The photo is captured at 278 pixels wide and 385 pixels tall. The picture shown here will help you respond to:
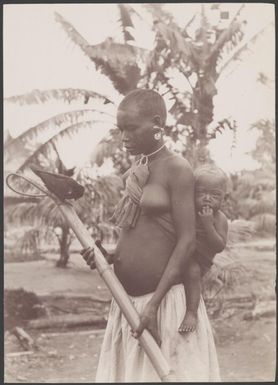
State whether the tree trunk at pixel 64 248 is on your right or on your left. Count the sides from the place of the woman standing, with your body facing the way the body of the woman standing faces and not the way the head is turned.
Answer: on your right

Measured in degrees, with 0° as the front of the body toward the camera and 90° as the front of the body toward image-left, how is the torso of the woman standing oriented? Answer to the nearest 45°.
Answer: approximately 45°

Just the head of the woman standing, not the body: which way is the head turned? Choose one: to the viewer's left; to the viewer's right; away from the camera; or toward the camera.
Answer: to the viewer's left
